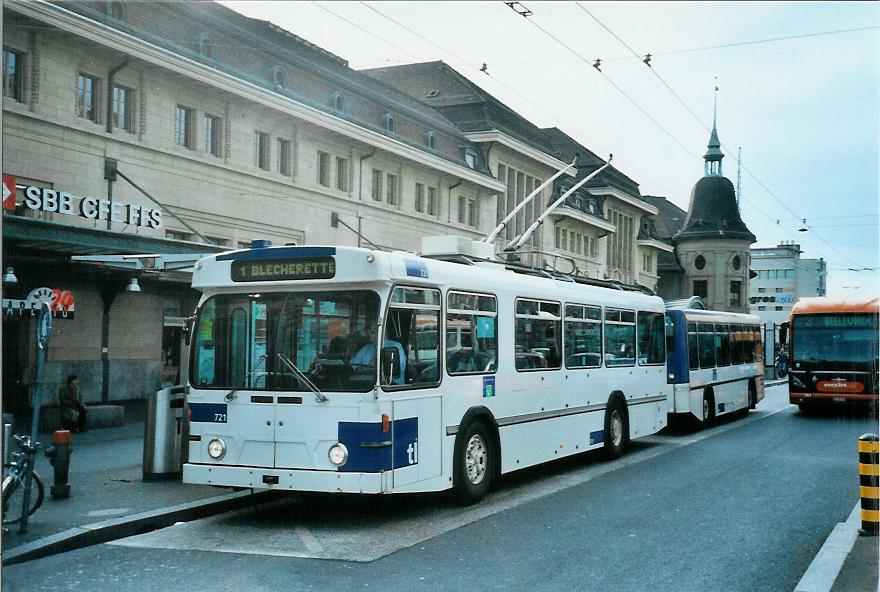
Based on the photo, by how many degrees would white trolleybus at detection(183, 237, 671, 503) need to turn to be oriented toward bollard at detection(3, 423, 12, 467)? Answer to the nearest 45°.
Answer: approximately 45° to its right

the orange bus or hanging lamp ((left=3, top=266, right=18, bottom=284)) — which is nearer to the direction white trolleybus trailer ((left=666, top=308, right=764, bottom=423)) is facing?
the hanging lamp

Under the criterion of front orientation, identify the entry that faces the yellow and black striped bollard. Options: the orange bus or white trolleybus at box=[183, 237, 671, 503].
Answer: the orange bus

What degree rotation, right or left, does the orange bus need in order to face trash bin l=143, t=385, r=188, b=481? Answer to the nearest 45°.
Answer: approximately 45° to its right

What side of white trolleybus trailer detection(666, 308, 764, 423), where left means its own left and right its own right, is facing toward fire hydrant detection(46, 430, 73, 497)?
front

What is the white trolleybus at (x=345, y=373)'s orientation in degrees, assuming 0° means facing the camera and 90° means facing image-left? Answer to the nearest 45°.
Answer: approximately 45°

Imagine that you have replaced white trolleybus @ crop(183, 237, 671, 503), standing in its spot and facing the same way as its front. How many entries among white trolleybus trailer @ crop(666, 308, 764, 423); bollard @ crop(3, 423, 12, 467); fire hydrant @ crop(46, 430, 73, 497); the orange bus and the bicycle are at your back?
2

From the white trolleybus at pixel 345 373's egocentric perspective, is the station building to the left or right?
on its right

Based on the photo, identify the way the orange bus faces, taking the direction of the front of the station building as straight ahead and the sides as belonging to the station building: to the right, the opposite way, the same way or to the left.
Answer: to the right
